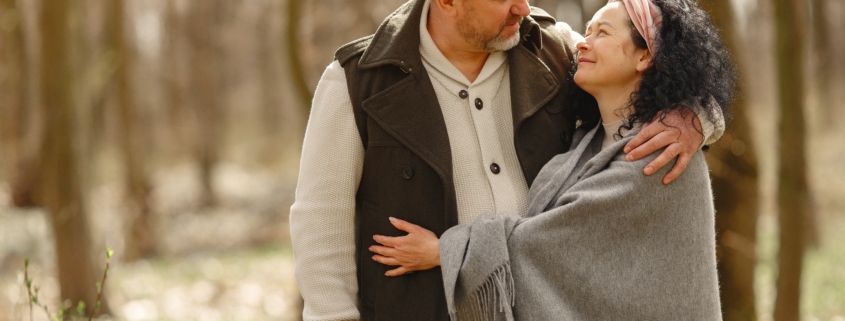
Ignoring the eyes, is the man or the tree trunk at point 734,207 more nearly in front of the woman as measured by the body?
the man

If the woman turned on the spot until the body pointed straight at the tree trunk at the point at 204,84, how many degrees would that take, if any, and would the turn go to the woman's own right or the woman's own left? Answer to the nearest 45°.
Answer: approximately 45° to the woman's own right

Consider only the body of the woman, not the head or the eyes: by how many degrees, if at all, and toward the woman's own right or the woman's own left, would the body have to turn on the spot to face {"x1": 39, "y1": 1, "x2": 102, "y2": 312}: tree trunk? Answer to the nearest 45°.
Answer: approximately 45° to the woman's own right

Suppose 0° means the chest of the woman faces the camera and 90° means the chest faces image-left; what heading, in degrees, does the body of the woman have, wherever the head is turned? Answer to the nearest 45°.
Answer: approximately 90°

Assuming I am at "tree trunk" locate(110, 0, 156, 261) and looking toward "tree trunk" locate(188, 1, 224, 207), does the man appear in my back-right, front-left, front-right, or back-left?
back-right
